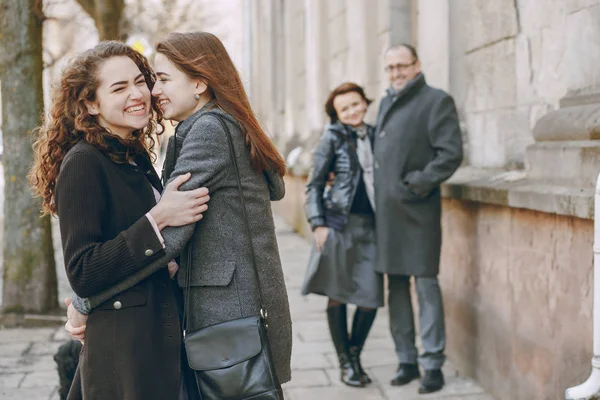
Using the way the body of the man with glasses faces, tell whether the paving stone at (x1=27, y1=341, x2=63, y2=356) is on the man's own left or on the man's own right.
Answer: on the man's own right

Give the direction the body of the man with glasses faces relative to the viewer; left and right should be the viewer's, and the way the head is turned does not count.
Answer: facing the viewer and to the left of the viewer

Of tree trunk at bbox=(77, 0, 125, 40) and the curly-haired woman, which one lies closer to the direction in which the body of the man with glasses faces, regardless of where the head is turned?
the curly-haired woman

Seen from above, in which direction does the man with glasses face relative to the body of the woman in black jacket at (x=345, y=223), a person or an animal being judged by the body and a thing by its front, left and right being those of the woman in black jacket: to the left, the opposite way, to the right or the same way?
to the right

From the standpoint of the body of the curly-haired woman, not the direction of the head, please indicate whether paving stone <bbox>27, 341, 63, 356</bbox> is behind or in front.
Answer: behind

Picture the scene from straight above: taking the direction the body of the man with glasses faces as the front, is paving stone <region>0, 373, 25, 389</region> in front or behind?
in front

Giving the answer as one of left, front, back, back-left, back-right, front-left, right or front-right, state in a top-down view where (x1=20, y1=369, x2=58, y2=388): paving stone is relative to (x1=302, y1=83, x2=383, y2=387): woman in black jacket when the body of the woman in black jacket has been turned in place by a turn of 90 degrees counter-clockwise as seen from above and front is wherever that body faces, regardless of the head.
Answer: back-left

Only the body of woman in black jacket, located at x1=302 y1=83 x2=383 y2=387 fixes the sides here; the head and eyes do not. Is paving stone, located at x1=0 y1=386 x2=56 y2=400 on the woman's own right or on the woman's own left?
on the woman's own right

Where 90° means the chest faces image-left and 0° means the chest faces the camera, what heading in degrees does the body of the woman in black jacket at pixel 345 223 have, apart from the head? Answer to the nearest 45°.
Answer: approximately 315°

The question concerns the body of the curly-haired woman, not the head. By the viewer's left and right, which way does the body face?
facing the viewer and to the right of the viewer

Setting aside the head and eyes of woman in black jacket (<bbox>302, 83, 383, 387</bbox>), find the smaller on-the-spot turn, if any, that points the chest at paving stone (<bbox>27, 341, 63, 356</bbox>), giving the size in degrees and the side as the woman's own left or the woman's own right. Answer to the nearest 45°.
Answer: approximately 135° to the woman's own right

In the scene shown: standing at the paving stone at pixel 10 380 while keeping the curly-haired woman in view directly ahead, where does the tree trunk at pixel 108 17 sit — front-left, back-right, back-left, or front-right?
back-left

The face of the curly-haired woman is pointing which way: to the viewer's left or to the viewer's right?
to the viewer's right
